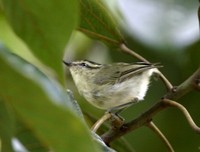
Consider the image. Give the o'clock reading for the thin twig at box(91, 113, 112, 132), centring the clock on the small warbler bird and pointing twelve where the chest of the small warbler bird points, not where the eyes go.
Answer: The thin twig is roughly at 9 o'clock from the small warbler bird.

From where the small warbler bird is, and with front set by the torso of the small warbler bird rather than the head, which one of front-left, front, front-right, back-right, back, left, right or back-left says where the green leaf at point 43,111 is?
left

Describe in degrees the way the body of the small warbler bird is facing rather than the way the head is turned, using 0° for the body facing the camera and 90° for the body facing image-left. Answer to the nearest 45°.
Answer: approximately 90°

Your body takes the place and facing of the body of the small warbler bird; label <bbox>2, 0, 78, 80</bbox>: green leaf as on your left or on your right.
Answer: on your left
